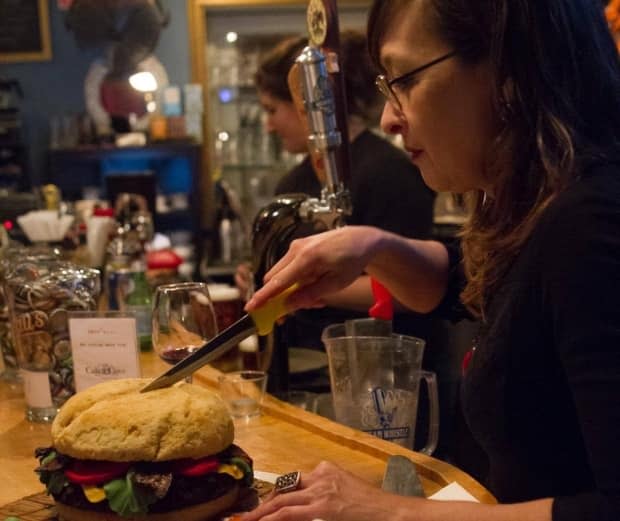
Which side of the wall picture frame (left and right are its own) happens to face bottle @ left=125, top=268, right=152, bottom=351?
front

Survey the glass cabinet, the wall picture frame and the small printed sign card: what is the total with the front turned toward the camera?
3

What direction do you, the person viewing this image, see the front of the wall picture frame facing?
facing the viewer

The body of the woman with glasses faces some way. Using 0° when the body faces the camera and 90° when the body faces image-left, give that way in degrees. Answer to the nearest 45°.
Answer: approximately 90°

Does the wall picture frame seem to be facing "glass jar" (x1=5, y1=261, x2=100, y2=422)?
yes

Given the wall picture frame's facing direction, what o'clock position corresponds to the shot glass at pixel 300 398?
The shot glass is roughly at 12 o'clock from the wall picture frame.

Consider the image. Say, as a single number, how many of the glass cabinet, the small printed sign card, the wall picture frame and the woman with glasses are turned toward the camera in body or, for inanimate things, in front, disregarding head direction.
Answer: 3

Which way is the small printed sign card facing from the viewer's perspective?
toward the camera

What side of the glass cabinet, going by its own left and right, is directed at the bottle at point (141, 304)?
front

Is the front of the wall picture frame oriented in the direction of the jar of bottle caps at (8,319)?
yes

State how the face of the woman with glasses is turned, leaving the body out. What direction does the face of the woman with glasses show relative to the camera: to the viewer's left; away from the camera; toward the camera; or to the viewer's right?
to the viewer's left

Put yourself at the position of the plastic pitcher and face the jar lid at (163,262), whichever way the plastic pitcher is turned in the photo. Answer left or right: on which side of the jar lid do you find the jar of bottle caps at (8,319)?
left
